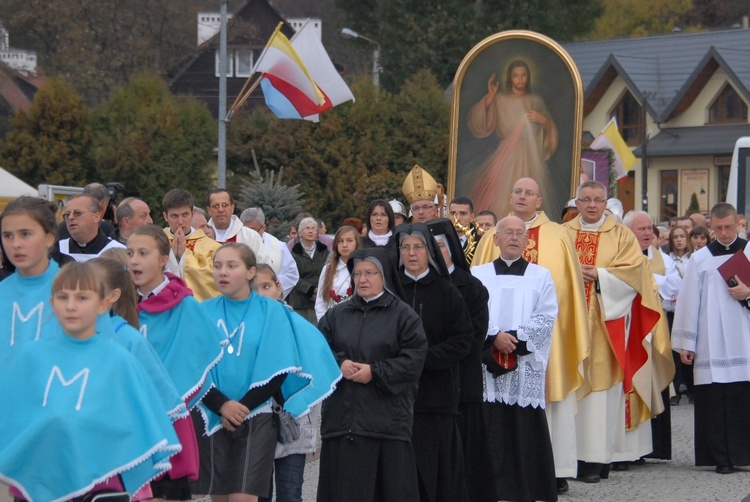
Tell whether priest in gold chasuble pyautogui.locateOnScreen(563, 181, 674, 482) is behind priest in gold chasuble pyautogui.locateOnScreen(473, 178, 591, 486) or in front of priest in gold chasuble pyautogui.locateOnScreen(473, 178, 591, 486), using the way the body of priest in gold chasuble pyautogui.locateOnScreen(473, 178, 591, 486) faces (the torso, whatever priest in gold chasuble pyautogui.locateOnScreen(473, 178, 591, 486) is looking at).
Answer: behind

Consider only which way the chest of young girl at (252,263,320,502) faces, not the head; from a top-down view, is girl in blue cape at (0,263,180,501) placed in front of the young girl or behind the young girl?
in front

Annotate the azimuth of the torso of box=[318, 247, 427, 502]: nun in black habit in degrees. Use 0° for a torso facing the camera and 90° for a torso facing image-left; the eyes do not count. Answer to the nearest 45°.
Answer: approximately 45°

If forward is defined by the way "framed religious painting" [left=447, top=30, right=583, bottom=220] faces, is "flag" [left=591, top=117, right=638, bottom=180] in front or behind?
behind

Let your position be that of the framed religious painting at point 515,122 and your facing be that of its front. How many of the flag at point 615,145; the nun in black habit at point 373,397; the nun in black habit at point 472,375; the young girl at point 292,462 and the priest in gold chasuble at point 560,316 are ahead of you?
4

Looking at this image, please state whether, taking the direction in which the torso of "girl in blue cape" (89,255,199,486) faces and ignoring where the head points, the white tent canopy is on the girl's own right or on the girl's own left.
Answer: on the girl's own right

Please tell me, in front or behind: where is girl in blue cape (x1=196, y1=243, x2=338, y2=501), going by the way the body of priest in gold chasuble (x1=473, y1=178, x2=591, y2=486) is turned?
in front

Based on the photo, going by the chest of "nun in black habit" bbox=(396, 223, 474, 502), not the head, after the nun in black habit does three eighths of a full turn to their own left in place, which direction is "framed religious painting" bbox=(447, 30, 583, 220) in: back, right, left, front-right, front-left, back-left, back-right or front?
left
